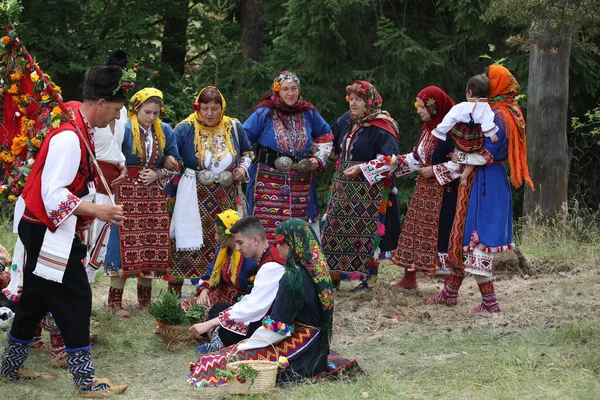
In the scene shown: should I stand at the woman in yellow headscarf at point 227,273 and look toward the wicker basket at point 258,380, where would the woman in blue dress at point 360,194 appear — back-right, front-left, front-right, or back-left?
back-left

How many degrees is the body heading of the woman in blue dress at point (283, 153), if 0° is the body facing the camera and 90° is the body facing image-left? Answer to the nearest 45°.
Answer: approximately 0°

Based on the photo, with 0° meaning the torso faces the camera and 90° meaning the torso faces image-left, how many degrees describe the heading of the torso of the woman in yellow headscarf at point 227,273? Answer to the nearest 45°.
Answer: approximately 45°

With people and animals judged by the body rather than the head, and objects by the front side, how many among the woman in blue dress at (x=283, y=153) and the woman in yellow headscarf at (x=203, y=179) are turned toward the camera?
2

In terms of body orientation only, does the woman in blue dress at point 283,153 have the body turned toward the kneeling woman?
yes

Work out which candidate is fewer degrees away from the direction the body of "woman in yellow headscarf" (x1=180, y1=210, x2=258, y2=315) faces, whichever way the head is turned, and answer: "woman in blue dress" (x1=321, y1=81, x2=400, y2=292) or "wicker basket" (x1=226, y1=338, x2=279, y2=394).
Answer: the wicker basket

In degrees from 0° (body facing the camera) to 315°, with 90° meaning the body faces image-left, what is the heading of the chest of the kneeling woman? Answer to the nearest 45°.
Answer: approximately 90°

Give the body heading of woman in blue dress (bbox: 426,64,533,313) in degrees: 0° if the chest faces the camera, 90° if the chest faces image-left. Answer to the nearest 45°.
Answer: approximately 90°
